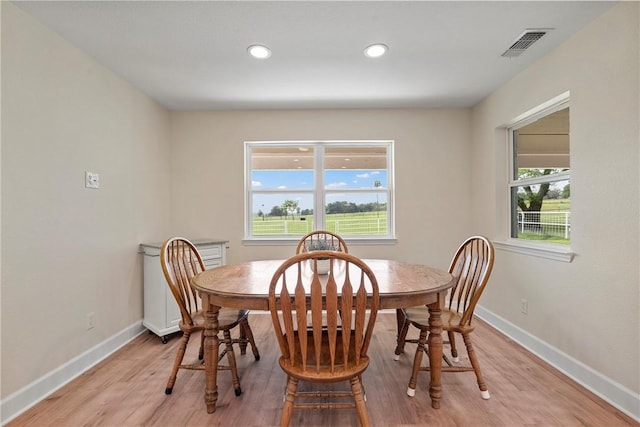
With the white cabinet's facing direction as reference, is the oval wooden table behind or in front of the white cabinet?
in front

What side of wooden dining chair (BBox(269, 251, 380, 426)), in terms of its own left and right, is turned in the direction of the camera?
back

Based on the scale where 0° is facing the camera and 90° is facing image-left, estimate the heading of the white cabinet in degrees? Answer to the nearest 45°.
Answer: approximately 315°

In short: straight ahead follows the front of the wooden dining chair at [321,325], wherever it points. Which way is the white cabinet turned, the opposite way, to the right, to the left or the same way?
to the right

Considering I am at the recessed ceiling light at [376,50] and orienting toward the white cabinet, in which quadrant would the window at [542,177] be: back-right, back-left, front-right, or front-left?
back-right

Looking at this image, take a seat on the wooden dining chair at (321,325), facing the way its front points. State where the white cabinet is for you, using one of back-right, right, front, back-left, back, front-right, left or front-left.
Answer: front-left

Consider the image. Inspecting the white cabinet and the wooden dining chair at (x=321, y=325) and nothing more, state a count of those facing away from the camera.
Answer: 1

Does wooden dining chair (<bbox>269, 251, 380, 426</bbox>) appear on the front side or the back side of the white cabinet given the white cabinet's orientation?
on the front side

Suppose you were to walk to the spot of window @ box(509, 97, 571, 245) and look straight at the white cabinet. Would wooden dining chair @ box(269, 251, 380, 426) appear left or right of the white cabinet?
left

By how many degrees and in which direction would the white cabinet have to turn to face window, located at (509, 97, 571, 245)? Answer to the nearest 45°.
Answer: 0° — it already faces it

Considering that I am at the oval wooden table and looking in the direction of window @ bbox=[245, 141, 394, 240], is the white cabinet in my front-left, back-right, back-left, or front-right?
front-left

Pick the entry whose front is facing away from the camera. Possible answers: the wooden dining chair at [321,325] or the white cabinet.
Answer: the wooden dining chair
